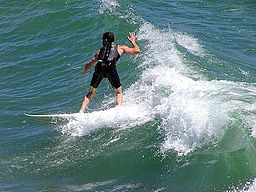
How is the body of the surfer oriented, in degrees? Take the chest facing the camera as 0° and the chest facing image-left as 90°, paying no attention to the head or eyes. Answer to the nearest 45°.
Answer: approximately 180°

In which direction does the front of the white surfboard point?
to the viewer's left
